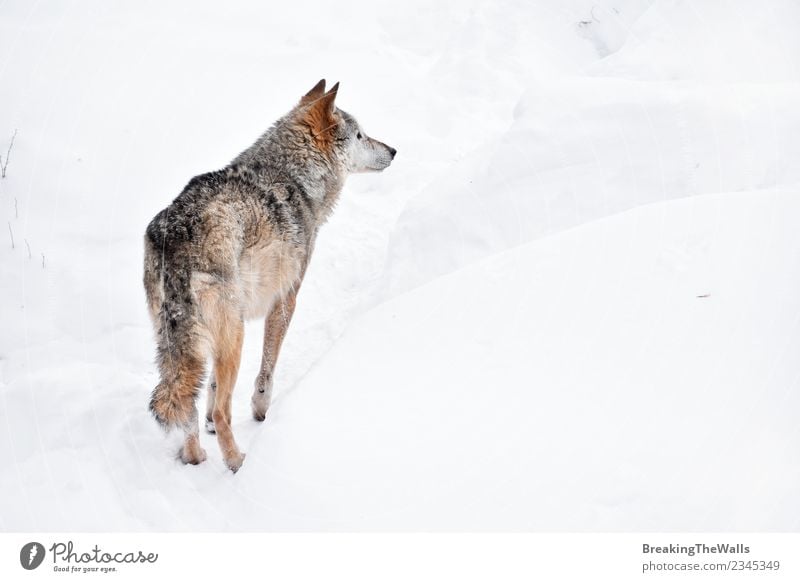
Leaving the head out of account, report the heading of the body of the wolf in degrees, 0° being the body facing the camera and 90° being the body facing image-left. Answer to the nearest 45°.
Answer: approximately 225°

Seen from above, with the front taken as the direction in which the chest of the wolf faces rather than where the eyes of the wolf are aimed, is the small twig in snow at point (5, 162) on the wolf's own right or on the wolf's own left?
on the wolf's own left
